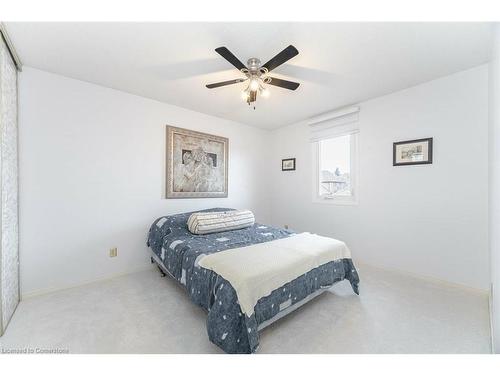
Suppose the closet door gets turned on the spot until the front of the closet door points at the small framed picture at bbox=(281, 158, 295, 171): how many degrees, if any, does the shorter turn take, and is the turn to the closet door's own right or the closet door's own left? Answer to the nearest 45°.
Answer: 0° — it already faces it

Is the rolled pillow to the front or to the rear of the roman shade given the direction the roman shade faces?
to the front

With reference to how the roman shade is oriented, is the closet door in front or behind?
in front

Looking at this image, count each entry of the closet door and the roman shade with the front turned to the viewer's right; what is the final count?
1

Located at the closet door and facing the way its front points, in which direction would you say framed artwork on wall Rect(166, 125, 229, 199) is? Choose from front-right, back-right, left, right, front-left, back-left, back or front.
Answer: front

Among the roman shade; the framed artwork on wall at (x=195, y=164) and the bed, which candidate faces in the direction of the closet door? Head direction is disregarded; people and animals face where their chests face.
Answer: the roman shade

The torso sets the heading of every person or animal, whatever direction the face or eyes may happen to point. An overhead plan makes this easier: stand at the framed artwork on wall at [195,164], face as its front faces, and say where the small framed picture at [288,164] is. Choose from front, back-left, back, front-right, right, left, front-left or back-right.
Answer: front-left

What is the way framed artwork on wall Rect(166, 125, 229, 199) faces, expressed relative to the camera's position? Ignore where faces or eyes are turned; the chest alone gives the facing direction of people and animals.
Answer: facing the viewer and to the right of the viewer

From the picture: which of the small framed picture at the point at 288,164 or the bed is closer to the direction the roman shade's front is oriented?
the bed

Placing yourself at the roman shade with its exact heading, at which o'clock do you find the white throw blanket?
The white throw blanket is roughly at 11 o'clock from the roman shade.

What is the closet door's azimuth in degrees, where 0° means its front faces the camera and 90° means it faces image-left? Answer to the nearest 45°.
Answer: approximately 270°

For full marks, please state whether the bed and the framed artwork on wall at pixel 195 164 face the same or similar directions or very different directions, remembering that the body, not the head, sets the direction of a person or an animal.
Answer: same or similar directions

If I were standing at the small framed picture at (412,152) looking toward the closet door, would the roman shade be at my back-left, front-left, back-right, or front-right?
front-right

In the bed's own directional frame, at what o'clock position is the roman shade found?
The roman shade is roughly at 9 o'clock from the bed.

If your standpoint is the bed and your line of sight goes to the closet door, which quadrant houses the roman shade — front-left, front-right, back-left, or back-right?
back-right

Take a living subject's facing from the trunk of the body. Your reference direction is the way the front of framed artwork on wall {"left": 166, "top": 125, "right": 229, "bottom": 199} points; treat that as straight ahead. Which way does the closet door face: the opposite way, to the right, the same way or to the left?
to the left

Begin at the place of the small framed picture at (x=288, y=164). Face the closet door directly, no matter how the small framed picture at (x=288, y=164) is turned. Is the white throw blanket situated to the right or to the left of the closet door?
left

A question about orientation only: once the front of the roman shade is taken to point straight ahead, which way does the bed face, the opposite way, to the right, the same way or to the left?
to the left
